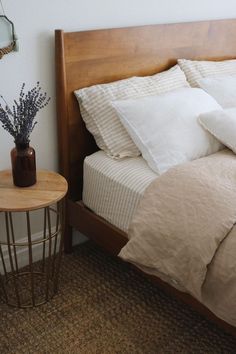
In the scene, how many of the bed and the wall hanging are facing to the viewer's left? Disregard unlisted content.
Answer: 0

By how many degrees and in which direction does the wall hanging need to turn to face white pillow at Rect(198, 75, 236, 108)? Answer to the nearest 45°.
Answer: approximately 90° to its left

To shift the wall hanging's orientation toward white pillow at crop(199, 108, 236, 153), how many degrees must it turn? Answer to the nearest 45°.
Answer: approximately 90° to its left

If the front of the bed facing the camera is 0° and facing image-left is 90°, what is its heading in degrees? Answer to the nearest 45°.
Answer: approximately 315°

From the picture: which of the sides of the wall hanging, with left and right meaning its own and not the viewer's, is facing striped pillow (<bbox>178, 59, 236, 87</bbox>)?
left

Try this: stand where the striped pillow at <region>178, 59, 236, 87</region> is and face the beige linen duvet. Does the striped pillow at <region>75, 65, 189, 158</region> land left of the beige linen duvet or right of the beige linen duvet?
right

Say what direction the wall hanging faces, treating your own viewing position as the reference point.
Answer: facing the viewer
